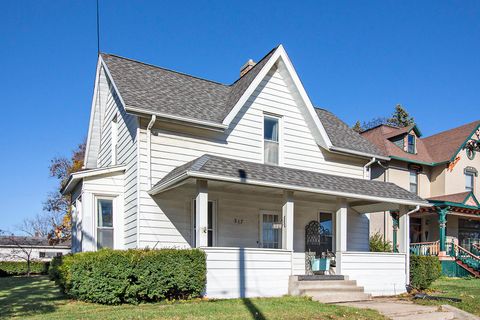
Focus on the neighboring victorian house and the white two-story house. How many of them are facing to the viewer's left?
0

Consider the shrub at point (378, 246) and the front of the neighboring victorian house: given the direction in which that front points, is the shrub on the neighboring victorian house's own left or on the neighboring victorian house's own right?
on the neighboring victorian house's own right

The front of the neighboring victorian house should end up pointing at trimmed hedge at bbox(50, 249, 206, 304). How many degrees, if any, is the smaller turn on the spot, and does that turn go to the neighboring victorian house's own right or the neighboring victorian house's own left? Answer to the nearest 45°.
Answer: approximately 45° to the neighboring victorian house's own right

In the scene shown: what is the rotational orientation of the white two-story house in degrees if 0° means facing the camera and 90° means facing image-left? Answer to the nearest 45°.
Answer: approximately 315°

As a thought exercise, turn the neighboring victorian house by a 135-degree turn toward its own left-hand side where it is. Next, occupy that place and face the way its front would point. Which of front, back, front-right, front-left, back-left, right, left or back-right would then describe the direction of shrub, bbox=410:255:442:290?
back

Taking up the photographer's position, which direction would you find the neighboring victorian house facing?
facing the viewer and to the right of the viewer

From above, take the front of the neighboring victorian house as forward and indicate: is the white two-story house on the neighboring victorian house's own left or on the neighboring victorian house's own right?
on the neighboring victorian house's own right
